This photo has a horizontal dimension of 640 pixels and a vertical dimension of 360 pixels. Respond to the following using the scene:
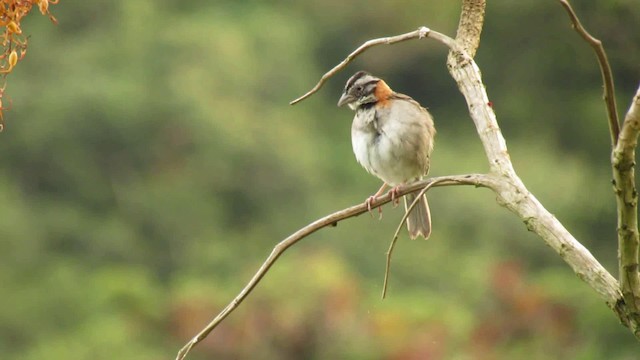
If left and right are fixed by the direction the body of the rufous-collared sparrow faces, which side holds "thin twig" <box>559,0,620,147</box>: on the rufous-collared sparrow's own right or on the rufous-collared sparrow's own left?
on the rufous-collared sparrow's own left

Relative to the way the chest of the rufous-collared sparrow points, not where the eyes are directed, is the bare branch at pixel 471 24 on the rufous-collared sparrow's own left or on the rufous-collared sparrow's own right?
on the rufous-collared sparrow's own left

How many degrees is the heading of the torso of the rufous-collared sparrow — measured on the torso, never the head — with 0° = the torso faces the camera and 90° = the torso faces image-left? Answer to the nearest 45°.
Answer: approximately 45°
